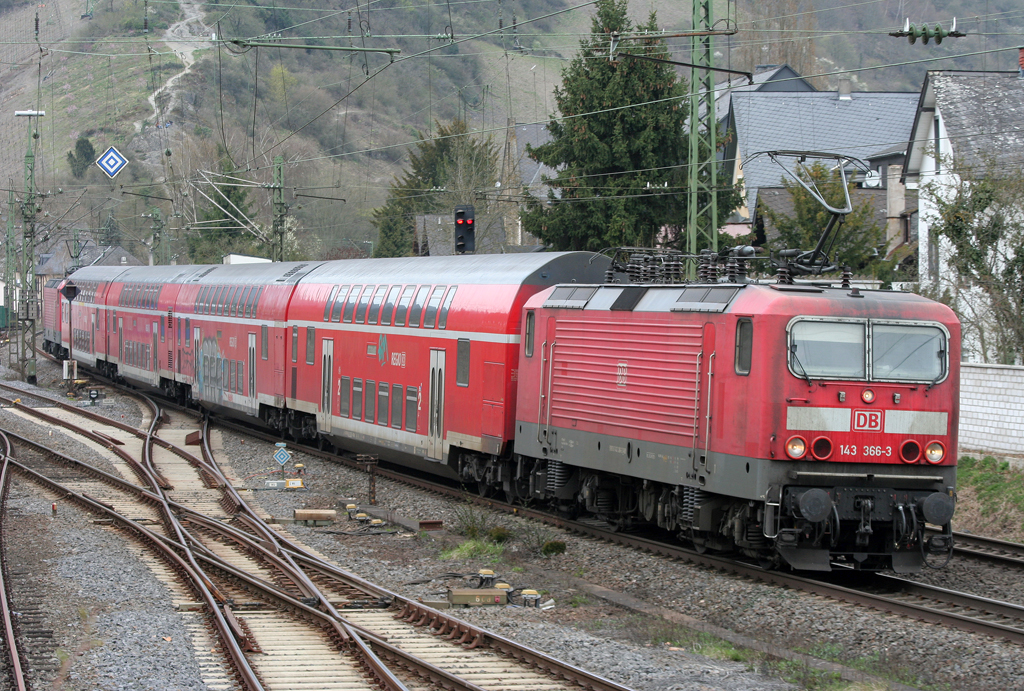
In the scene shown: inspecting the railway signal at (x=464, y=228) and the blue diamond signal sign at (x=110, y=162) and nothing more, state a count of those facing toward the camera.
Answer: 2

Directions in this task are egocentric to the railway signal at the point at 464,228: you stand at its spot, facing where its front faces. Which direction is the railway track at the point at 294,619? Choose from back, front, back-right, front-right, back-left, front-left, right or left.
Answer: front

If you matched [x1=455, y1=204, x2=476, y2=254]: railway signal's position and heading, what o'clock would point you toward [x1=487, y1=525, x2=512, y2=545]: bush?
The bush is roughly at 12 o'clock from the railway signal.

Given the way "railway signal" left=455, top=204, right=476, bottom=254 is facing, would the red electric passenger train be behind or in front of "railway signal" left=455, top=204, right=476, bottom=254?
in front

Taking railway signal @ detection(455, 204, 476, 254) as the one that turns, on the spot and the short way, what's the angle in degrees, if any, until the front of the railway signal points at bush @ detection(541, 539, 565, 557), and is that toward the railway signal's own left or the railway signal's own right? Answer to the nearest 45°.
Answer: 0° — it already faces it

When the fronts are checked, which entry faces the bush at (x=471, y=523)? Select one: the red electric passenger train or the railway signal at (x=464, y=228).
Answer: the railway signal

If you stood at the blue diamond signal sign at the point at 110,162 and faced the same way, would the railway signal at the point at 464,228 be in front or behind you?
in front

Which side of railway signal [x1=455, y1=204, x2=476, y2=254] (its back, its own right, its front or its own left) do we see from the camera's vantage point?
front

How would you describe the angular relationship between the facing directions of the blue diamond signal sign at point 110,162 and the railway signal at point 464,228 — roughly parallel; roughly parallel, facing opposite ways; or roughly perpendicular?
roughly parallel

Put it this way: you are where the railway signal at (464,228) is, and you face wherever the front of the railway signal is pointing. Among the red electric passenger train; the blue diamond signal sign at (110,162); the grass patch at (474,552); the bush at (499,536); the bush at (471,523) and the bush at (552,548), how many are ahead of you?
5

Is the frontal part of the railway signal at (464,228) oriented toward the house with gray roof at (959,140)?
no

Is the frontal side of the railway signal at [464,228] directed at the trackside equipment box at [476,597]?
yes
